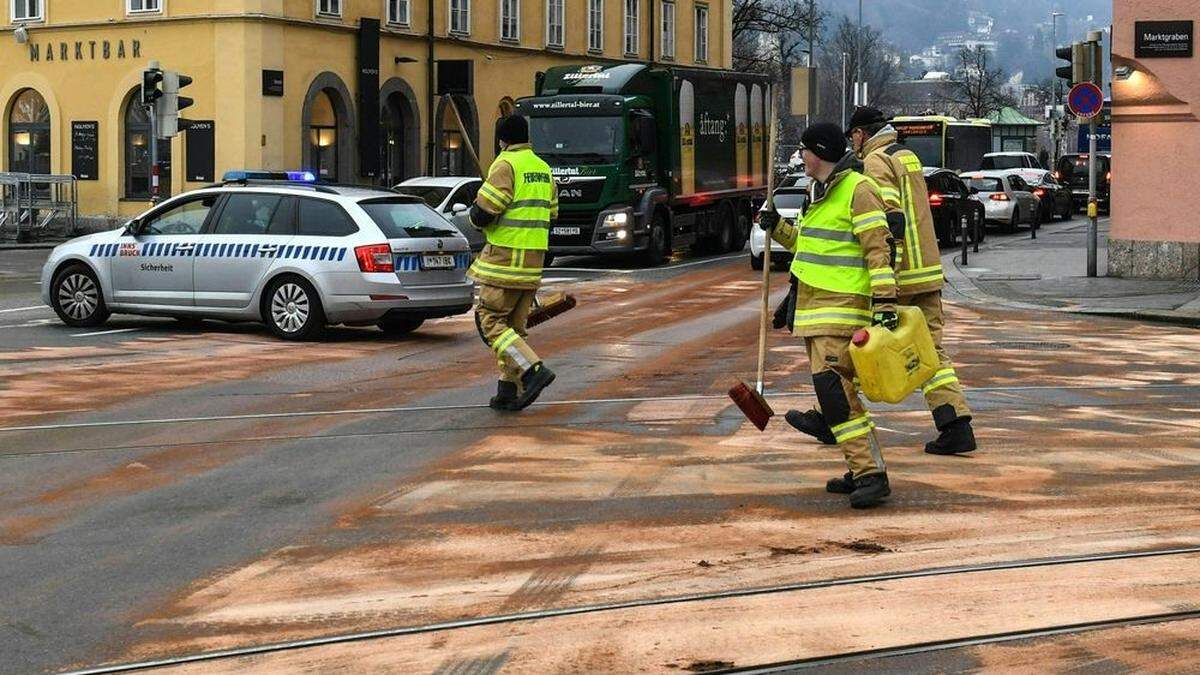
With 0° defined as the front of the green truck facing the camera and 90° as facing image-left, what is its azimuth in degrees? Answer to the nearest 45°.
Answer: approximately 45°

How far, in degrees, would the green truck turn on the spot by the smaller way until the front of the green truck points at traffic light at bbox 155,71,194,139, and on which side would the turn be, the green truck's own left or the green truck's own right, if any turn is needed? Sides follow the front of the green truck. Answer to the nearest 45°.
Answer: approximately 45° to the green truck's own right

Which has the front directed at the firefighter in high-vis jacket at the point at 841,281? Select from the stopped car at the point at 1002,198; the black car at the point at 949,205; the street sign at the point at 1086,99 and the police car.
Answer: the street sign

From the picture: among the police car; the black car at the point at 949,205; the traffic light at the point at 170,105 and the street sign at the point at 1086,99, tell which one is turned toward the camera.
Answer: the street sign

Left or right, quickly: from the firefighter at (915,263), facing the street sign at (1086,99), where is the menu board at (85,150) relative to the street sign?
left

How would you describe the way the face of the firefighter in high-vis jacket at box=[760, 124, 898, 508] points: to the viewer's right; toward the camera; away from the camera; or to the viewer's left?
to the viewer's left

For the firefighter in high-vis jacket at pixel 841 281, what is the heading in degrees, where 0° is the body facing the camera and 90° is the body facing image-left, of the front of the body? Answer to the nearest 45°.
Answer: approximately 45°

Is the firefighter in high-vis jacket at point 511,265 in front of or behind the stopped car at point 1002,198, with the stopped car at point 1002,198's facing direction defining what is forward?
behind

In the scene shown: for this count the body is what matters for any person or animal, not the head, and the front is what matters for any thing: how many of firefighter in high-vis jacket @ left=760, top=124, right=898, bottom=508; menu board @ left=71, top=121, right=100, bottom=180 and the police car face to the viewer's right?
0

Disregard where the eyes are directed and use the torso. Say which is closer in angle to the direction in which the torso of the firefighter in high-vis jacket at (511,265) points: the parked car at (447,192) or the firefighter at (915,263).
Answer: the parked car

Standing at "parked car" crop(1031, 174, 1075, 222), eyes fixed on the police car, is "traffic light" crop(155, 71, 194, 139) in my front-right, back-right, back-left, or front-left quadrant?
front-right

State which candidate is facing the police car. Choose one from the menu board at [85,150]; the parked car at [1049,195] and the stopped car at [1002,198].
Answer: the menu board

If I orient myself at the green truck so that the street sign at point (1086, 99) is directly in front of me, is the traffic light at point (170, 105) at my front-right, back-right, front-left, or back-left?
back-right

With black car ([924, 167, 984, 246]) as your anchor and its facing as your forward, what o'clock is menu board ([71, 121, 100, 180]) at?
The menu board is roughly at 8 o'clock from the black car.

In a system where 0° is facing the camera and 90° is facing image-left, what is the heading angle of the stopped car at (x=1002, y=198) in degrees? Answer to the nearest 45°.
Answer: approximately 225°
